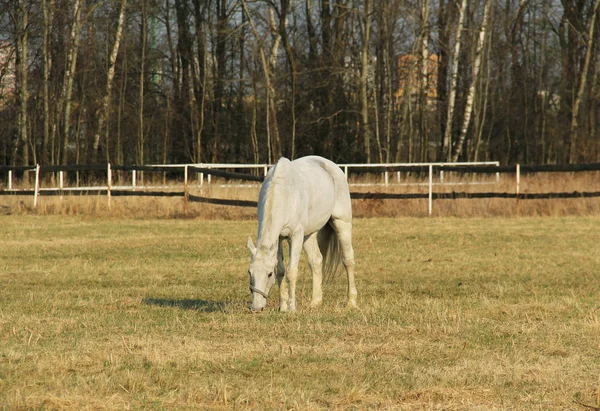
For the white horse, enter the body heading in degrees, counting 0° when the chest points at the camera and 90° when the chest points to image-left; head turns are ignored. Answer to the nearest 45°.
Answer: approximately 45°
